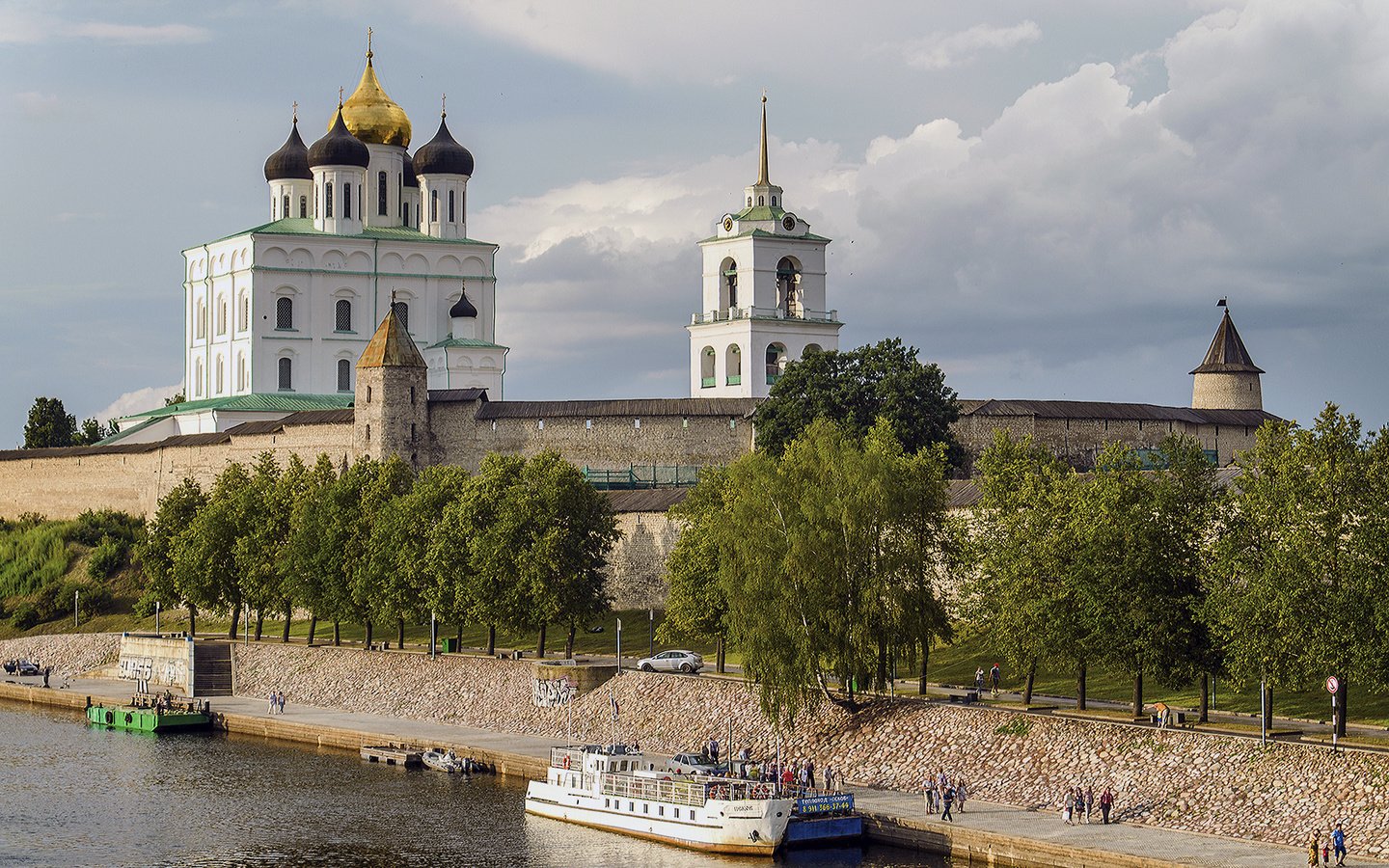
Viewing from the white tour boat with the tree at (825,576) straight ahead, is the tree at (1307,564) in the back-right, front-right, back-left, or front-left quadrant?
front-right

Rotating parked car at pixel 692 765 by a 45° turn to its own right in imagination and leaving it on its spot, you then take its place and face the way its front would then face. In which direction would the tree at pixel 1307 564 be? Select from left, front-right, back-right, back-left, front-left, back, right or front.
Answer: front-left

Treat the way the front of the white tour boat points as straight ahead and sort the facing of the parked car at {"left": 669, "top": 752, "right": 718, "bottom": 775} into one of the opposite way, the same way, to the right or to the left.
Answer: the same way
